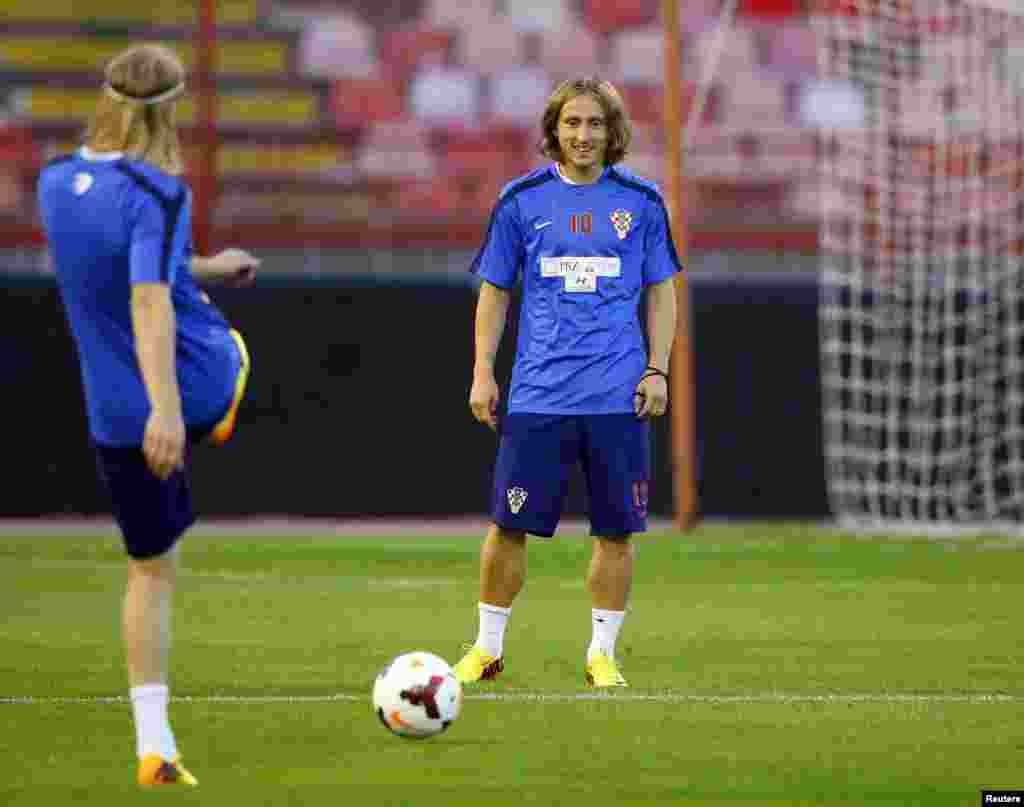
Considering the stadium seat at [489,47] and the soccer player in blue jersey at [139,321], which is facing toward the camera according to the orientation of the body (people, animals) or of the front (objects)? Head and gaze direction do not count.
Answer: the stadium seat

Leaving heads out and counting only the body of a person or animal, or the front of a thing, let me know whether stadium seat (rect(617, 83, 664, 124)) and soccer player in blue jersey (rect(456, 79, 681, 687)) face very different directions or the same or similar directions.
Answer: same or similar directions

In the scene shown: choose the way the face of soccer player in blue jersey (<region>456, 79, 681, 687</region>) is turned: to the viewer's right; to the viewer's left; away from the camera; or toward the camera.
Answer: toward the camera

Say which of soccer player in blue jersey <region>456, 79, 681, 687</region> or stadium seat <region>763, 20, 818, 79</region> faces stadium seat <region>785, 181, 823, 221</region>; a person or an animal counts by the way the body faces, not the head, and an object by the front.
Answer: stadium seat <region>763, 20, 818, 79</region>

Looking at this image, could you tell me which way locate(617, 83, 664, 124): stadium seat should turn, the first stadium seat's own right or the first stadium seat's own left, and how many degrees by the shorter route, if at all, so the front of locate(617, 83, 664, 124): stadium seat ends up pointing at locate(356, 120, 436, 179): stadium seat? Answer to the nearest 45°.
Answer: approximately 45° to the first stadium seat's own right

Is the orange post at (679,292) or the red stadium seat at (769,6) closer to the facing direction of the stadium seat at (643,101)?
the orange post

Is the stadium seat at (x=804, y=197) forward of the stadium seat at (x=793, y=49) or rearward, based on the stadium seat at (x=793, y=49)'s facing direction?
forward

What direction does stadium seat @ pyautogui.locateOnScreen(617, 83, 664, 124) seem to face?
toward the camera

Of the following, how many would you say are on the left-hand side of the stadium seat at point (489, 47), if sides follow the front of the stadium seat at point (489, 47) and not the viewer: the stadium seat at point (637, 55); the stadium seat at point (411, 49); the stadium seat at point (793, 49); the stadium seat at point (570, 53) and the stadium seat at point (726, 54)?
4

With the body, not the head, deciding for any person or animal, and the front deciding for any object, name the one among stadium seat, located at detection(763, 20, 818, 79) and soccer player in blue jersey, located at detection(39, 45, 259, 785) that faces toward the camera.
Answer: the stadium seat

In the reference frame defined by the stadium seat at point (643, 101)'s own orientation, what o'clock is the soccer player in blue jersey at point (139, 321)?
The soccer player in blue jersey is roughly at 12 o'clock from the stadium seat.

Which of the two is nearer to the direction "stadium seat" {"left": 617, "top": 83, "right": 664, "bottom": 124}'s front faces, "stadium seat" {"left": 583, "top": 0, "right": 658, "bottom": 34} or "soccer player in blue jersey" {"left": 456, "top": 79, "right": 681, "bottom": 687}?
the soccer player in blue jersey

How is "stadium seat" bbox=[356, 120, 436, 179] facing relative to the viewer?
toward the camera

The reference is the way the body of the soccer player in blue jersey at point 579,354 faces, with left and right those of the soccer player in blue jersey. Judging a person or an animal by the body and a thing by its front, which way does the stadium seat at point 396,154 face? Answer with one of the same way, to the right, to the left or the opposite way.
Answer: the same way

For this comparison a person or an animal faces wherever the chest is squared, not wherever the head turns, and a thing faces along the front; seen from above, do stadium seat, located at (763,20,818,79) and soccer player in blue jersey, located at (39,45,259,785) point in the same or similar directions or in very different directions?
very different directions

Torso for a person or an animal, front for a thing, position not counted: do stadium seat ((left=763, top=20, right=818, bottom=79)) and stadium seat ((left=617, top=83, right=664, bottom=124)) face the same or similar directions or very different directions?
same or similar directions

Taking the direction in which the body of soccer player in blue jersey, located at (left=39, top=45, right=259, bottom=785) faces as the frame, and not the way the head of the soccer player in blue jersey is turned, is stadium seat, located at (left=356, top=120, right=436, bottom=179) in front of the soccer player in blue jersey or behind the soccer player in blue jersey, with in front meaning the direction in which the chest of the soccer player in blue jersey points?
in front

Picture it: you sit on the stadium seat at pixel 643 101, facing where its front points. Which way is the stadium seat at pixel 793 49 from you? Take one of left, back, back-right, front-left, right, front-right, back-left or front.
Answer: back-left

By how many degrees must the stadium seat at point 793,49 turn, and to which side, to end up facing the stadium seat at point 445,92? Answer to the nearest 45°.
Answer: approximately 90° to its right
